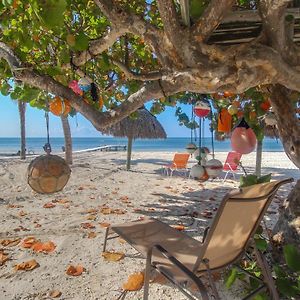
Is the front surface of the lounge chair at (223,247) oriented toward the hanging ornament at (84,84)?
yes

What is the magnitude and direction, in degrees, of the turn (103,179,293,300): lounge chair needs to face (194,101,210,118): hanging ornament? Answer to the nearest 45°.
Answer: approximately 45° to its right

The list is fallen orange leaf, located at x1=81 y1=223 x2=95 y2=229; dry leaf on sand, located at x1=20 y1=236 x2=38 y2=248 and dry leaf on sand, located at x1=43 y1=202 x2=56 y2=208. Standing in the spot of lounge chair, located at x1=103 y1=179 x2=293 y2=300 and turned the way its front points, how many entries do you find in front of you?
3

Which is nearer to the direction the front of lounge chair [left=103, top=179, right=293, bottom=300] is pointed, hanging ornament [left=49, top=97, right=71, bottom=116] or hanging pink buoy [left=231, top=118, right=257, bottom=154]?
the hanging ornament

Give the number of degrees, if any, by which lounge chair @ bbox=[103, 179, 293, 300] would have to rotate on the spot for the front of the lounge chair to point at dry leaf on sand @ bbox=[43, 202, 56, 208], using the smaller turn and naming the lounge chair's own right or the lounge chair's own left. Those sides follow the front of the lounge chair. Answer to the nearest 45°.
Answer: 0° — it already faces it

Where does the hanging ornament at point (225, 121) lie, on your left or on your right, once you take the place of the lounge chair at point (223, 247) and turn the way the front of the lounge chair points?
on your right

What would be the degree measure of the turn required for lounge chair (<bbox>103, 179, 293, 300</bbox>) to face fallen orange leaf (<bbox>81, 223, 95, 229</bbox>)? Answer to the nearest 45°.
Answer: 0° — it already faces it

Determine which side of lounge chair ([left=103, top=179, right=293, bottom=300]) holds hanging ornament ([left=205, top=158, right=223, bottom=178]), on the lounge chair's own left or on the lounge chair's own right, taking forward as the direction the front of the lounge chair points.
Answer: on the lounge chair's own right

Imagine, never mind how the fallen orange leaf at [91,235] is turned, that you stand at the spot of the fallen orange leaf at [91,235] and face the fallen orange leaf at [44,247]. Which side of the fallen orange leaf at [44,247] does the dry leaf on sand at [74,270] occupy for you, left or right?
left

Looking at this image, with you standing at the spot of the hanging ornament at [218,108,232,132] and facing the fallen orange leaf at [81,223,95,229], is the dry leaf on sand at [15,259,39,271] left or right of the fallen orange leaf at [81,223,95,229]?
left

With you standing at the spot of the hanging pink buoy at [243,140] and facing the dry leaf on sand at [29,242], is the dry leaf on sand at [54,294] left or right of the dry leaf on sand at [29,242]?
left

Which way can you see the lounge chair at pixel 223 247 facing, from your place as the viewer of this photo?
facing away from the viewer and to the left of the viewer
